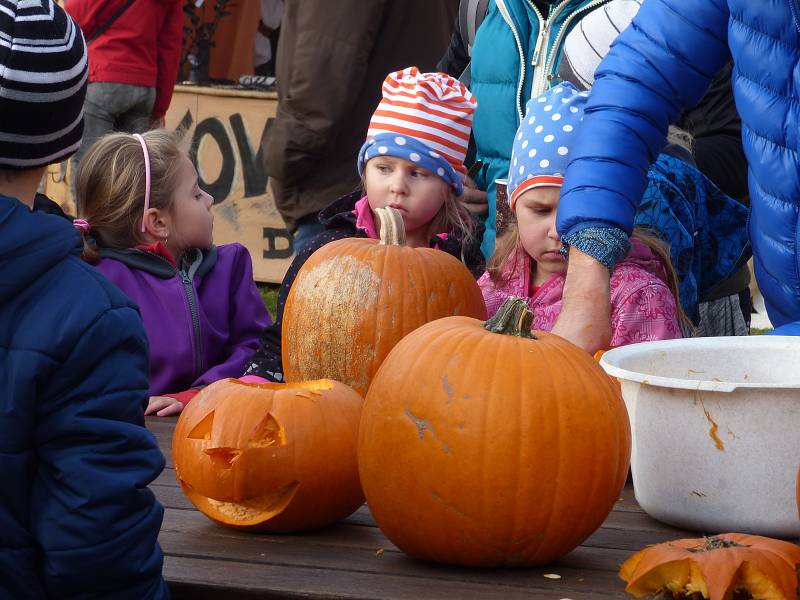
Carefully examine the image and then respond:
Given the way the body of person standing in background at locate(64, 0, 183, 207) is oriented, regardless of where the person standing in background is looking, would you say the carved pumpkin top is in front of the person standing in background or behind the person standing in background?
behind

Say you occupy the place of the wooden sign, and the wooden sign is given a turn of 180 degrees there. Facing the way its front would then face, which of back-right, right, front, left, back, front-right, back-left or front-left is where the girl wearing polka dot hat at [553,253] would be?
back

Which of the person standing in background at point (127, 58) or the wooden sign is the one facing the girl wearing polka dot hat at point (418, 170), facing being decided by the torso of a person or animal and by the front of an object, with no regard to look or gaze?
the wooden sign

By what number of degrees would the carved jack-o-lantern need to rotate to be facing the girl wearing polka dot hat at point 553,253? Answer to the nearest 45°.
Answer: approximately 180°

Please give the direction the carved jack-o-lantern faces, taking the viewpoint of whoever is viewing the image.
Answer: facing the viewer and to the left of the viewer

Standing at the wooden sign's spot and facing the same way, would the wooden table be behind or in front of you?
in front

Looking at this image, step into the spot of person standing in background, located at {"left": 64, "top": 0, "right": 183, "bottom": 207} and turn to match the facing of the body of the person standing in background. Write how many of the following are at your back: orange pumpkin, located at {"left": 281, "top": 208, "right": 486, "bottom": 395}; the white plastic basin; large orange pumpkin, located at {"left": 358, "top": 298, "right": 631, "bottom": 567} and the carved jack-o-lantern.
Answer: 4

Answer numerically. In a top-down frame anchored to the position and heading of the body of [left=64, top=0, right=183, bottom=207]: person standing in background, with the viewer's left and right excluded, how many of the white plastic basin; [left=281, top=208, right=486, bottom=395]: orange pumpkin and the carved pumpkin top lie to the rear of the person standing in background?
3

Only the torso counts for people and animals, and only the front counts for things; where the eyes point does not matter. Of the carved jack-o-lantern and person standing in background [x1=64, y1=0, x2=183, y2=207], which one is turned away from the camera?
the person standing in background

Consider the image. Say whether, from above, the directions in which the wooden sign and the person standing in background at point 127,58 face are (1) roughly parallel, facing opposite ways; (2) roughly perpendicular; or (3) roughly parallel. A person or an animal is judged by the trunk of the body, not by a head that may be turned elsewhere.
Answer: roughly parallel, facing opposite ways

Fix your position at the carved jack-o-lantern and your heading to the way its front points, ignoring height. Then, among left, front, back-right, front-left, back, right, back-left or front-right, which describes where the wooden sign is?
back-right

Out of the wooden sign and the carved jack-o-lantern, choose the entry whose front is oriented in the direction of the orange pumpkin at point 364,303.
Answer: the wooden sign

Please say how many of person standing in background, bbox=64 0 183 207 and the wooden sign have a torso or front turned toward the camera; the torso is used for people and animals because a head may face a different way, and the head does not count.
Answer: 1

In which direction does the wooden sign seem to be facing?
toward the camera

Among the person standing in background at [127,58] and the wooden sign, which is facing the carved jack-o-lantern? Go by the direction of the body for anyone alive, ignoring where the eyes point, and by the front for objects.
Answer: the wooden sign

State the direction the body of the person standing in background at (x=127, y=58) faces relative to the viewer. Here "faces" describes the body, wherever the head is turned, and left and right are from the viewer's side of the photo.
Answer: facing away from the viewer
